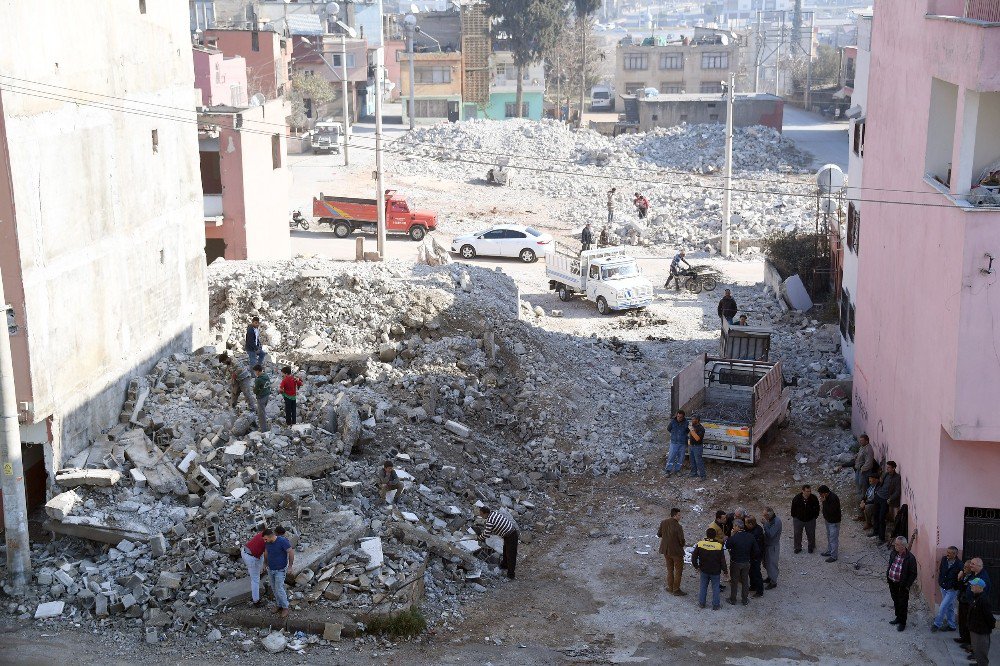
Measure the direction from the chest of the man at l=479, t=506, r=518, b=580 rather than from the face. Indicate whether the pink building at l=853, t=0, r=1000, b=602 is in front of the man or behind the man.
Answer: behind

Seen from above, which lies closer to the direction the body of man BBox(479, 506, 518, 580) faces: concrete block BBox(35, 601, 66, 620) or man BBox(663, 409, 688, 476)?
the concrete block

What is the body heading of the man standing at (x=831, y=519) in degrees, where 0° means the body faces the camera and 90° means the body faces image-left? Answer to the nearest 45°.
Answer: approximately 90°

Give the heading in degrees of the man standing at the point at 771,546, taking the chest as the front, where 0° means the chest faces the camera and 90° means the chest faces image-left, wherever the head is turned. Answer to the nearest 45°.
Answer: approximately 90°

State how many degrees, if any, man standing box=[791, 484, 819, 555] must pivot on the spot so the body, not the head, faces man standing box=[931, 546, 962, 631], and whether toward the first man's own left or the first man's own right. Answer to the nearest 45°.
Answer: approximately 45° to the first man's own left

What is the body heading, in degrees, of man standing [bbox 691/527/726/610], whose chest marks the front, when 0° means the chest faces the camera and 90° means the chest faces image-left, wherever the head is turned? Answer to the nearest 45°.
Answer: approximately 180°

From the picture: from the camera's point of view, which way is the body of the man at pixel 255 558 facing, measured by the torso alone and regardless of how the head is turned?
to the viewer's right

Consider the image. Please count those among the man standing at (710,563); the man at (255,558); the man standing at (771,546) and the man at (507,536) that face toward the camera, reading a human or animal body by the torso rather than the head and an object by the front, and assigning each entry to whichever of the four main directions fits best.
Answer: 0

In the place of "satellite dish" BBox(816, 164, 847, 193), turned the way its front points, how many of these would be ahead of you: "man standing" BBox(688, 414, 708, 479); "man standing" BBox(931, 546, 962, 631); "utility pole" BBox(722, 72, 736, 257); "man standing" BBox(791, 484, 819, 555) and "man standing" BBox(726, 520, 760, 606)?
4

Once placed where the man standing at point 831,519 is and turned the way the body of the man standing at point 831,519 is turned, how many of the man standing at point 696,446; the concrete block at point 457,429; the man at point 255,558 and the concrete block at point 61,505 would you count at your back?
0

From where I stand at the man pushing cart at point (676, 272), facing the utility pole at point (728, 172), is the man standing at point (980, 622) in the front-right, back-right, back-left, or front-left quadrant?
back-right

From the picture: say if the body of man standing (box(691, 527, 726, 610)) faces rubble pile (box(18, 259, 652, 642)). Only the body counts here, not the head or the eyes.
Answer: no

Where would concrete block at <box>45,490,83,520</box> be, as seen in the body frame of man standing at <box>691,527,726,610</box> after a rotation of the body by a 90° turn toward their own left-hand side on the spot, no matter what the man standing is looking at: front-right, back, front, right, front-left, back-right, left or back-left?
front

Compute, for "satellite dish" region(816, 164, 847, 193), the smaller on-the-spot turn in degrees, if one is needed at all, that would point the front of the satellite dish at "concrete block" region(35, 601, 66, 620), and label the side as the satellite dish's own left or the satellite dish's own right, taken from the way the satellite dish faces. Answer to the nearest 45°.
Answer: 0° — it already faces it

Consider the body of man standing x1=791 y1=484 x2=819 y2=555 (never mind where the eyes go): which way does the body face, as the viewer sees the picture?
toward the camera

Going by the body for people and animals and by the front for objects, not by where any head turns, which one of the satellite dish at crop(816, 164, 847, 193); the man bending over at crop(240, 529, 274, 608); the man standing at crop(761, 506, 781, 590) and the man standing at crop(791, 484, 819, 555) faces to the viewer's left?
the man standing at crop(761, 506, 781, 590)

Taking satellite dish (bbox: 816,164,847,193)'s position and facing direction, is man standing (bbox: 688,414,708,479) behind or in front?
in front
